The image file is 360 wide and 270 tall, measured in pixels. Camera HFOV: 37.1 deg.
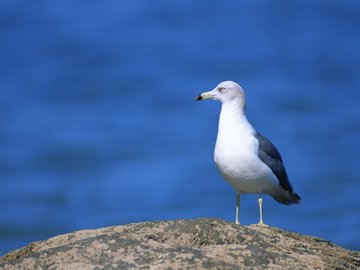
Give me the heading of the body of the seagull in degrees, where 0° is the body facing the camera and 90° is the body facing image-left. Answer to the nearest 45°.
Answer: approximately 45°
